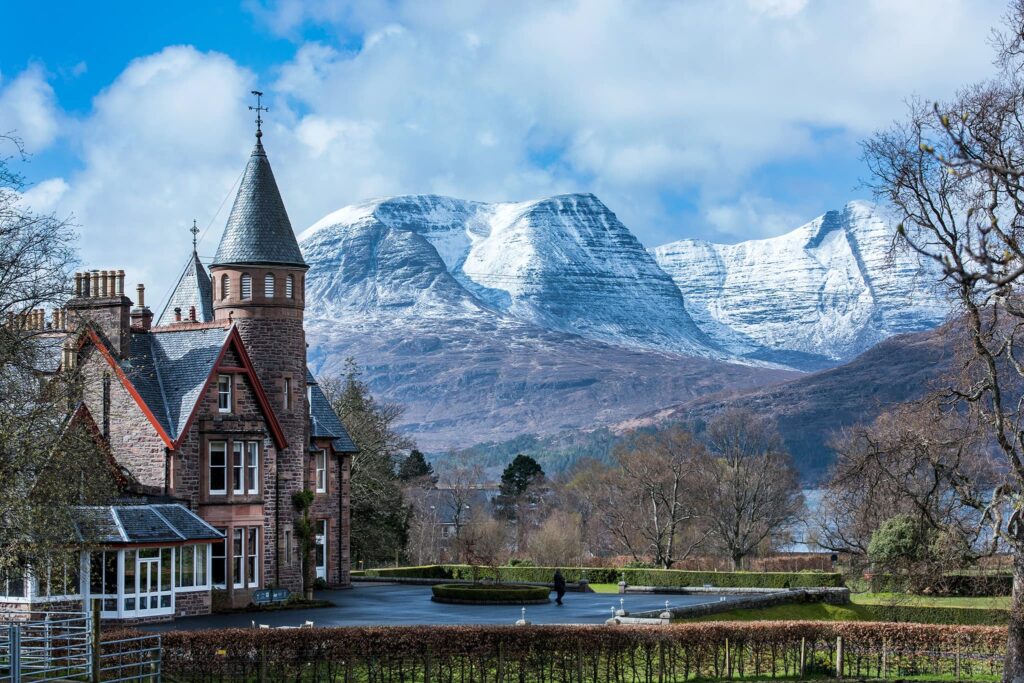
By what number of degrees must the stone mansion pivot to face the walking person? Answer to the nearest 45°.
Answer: approximately 45° to its left

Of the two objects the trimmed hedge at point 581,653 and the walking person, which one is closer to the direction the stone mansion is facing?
the trimmed hedge

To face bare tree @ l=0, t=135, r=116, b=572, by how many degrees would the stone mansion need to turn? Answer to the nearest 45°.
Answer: approximately 45° to its right

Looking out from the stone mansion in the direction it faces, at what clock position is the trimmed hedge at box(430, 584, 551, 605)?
The trimmed hedge is roughly at 10 o'clock from the stone mansion.

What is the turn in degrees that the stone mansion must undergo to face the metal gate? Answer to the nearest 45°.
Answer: approximately 45° to its right

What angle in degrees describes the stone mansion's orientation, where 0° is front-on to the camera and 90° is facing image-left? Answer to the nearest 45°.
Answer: approximately 315°

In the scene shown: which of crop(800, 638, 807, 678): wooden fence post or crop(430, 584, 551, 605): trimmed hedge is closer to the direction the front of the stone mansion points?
the wooden fence post
